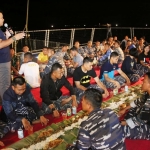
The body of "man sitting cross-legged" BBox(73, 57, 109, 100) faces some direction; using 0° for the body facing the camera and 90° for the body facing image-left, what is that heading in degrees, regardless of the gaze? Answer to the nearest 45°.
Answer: approximately 315°

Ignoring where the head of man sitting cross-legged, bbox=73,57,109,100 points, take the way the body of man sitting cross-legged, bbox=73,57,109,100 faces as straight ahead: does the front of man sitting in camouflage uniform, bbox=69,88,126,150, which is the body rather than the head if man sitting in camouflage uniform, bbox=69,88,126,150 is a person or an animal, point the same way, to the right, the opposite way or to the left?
the opposite way

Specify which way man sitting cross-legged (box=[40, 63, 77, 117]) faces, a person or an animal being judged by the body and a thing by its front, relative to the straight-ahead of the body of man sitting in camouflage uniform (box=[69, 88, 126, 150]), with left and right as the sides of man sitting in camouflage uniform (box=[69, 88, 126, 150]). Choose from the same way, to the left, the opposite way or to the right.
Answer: the opposite way

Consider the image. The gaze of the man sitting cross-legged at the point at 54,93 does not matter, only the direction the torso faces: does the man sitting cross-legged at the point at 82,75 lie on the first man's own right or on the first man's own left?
on the first man's own left

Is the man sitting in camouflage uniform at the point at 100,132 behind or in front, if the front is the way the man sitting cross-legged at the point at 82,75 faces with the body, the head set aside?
in front

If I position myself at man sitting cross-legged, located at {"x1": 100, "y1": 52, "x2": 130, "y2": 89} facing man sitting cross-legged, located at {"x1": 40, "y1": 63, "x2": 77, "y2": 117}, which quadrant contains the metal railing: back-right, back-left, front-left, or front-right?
back-right

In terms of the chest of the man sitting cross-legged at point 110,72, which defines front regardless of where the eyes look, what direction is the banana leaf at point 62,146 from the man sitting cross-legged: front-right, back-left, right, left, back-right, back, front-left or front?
front-right

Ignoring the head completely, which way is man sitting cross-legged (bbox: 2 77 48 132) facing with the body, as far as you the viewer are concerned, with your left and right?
facing the viewer and to the right of the viewer

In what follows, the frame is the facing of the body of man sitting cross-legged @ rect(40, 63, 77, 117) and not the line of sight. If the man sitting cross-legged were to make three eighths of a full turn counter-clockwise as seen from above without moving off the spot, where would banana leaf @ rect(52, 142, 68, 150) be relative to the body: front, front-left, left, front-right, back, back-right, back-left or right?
back

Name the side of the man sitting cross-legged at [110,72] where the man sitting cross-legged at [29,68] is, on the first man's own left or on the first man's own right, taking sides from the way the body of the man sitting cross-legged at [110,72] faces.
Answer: on the first man's own right
